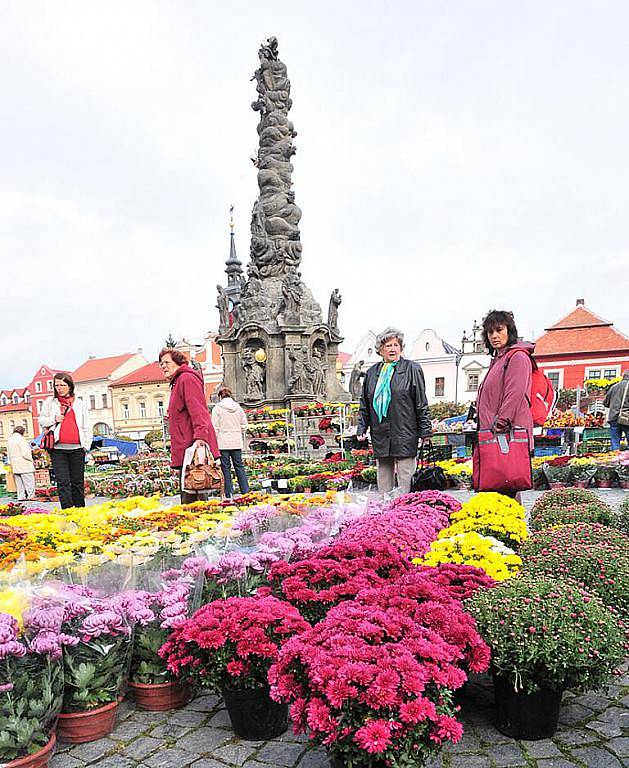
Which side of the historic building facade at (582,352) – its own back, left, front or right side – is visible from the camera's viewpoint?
front

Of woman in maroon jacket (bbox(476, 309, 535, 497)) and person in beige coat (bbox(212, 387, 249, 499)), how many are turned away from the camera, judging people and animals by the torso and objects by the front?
1

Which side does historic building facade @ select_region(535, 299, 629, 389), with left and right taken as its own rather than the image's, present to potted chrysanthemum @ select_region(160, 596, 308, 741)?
front

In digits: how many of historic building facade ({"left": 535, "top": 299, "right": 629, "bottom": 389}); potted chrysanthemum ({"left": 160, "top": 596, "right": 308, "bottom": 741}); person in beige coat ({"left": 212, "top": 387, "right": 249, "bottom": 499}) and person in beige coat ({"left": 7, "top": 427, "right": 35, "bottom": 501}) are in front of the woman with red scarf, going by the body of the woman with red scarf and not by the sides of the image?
1

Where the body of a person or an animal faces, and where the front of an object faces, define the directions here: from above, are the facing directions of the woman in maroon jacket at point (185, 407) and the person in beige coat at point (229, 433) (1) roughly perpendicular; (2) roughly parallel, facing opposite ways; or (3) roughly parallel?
roughly perpendicular

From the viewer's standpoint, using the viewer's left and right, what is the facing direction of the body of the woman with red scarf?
facing the viewer

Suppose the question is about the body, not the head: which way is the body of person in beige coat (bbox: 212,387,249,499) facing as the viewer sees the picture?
away from the camera
